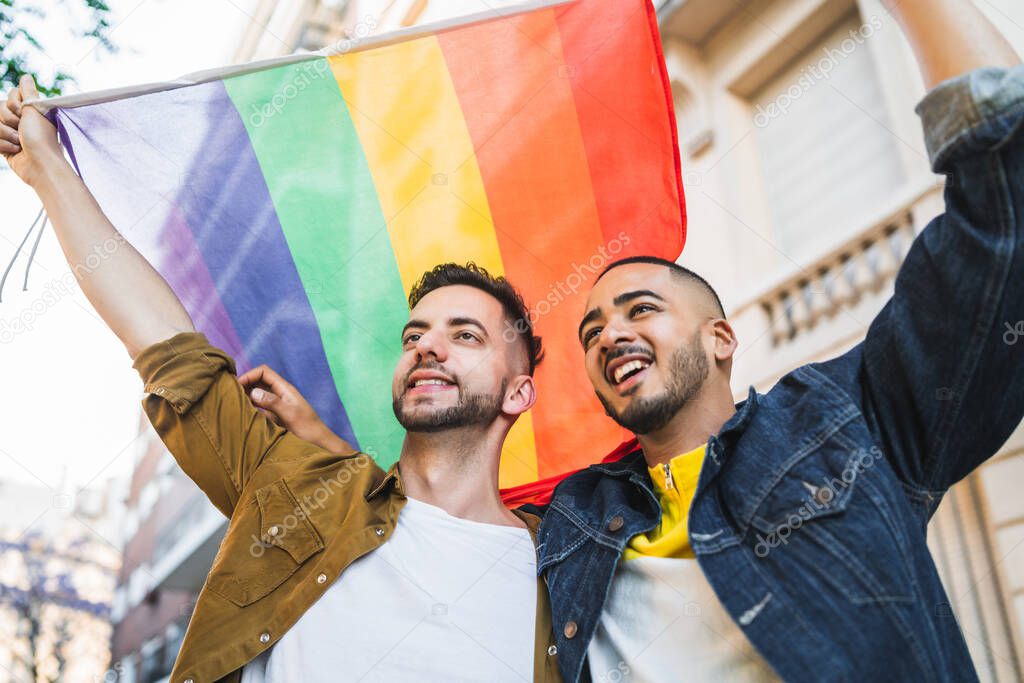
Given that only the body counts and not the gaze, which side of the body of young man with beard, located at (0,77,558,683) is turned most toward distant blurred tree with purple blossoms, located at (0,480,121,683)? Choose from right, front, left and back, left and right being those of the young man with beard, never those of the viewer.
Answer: back

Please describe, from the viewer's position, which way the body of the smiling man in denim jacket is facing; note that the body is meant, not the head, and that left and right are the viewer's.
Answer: facing the viewer and to the left of the viewer

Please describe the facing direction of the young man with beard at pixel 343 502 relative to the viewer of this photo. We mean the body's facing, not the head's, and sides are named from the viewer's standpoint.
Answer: facing the viewer

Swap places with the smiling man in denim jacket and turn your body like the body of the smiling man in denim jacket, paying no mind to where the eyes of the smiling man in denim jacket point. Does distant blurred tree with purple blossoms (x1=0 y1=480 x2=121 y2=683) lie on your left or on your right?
on your right

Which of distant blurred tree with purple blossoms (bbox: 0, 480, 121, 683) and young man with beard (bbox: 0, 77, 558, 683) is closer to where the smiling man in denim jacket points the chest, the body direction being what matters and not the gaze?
the young man with beard

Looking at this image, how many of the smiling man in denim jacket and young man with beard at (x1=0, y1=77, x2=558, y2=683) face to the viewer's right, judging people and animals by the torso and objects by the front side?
0

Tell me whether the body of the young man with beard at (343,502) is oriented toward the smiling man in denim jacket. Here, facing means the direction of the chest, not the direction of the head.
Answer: no

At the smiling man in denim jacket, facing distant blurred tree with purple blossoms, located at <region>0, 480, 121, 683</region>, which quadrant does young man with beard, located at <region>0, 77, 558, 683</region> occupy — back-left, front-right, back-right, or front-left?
front-left

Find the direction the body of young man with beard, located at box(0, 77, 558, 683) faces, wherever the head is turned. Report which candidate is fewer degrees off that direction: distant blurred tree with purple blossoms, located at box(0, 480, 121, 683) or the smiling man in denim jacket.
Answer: the smiling man in denim jacket

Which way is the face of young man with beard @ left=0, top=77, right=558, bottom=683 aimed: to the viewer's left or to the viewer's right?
to the viewer's left

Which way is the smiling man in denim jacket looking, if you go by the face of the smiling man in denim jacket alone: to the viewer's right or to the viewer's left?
to the viewer's left
